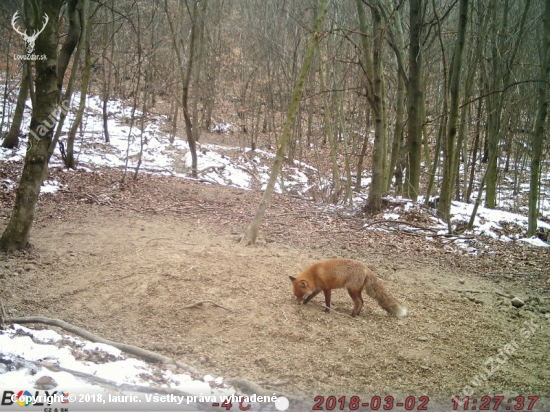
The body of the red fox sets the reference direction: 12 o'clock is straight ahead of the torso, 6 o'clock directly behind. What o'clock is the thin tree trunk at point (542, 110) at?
The thin tree trunk is roughly at 4 o'clock from the red fox.

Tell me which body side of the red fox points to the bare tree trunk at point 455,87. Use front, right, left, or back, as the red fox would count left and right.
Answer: right

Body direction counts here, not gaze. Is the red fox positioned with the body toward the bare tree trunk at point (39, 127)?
yes

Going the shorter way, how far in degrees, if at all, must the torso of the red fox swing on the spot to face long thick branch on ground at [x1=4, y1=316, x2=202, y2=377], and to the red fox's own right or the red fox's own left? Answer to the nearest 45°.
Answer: approximately 45° to the red fox's own left

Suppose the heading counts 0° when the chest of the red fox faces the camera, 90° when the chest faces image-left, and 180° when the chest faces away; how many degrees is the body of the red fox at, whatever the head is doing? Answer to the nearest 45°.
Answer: approximately 90°
